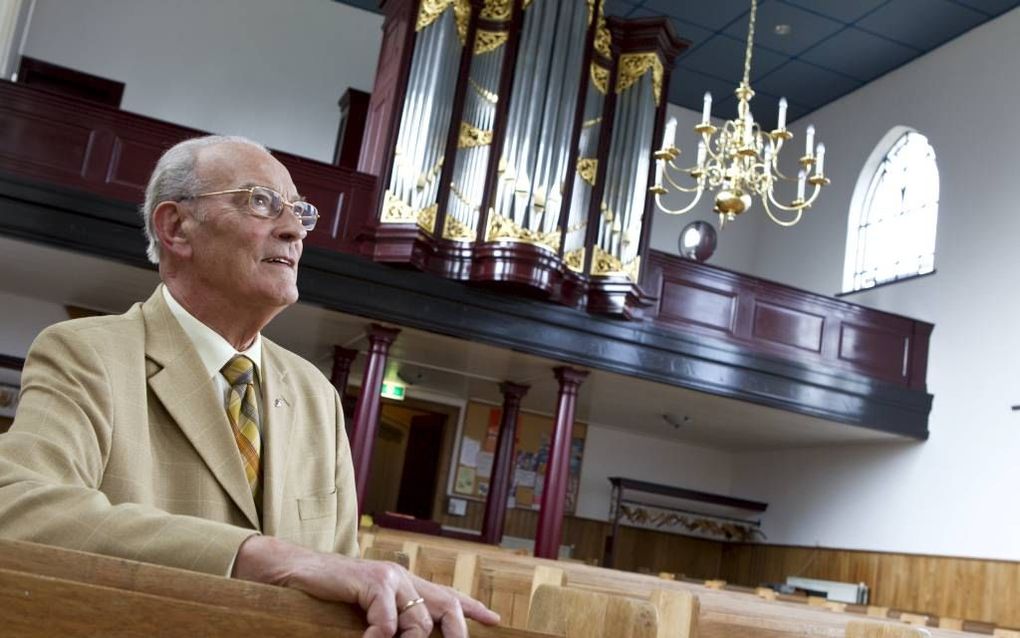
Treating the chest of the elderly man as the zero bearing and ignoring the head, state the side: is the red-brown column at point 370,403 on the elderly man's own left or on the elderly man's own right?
on the elderly man's own left

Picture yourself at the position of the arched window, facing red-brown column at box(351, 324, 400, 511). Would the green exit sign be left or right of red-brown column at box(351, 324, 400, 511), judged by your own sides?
right

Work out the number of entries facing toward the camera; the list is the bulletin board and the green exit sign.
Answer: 2

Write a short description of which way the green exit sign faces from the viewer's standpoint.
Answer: facing the viewer

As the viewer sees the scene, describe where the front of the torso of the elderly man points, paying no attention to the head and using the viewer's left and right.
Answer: facing the viewer and to the right of the viewer

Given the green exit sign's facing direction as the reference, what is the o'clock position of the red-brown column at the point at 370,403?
The red-brown column is roughly at 12 o'clock from the green exit sign.

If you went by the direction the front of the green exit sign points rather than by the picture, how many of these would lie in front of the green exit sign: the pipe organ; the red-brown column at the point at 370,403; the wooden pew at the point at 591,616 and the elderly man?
4

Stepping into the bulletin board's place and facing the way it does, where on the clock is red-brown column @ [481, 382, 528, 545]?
The red-brown column is roughly at 12 o'clock from the bulletin board.

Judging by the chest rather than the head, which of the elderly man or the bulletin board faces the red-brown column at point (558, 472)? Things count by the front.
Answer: the bulletin board

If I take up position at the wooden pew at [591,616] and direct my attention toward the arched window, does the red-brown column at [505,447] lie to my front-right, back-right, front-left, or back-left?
front-left

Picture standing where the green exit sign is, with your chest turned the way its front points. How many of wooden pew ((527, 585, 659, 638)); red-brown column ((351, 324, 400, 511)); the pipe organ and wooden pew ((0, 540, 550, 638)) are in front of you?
4

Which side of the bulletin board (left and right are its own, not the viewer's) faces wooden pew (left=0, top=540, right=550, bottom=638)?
front

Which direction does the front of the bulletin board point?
toward the camera

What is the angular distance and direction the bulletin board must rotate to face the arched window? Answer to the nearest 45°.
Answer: approximately 45° to its left

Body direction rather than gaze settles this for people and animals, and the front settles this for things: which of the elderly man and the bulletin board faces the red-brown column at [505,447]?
the bulletin board
